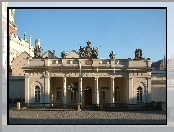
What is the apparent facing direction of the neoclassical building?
toward the camera
